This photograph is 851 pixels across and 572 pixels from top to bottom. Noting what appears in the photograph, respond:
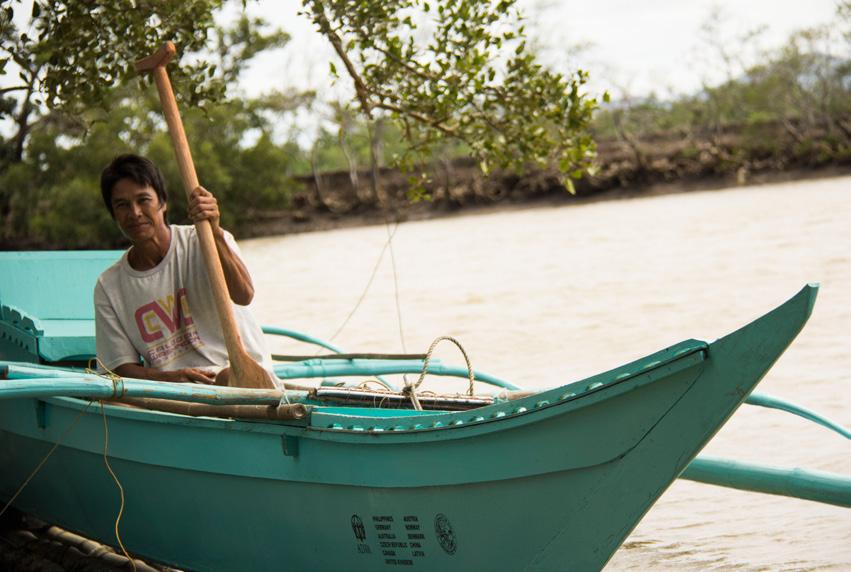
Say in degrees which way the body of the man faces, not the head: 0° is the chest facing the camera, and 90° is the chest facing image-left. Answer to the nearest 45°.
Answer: approximately 0°
